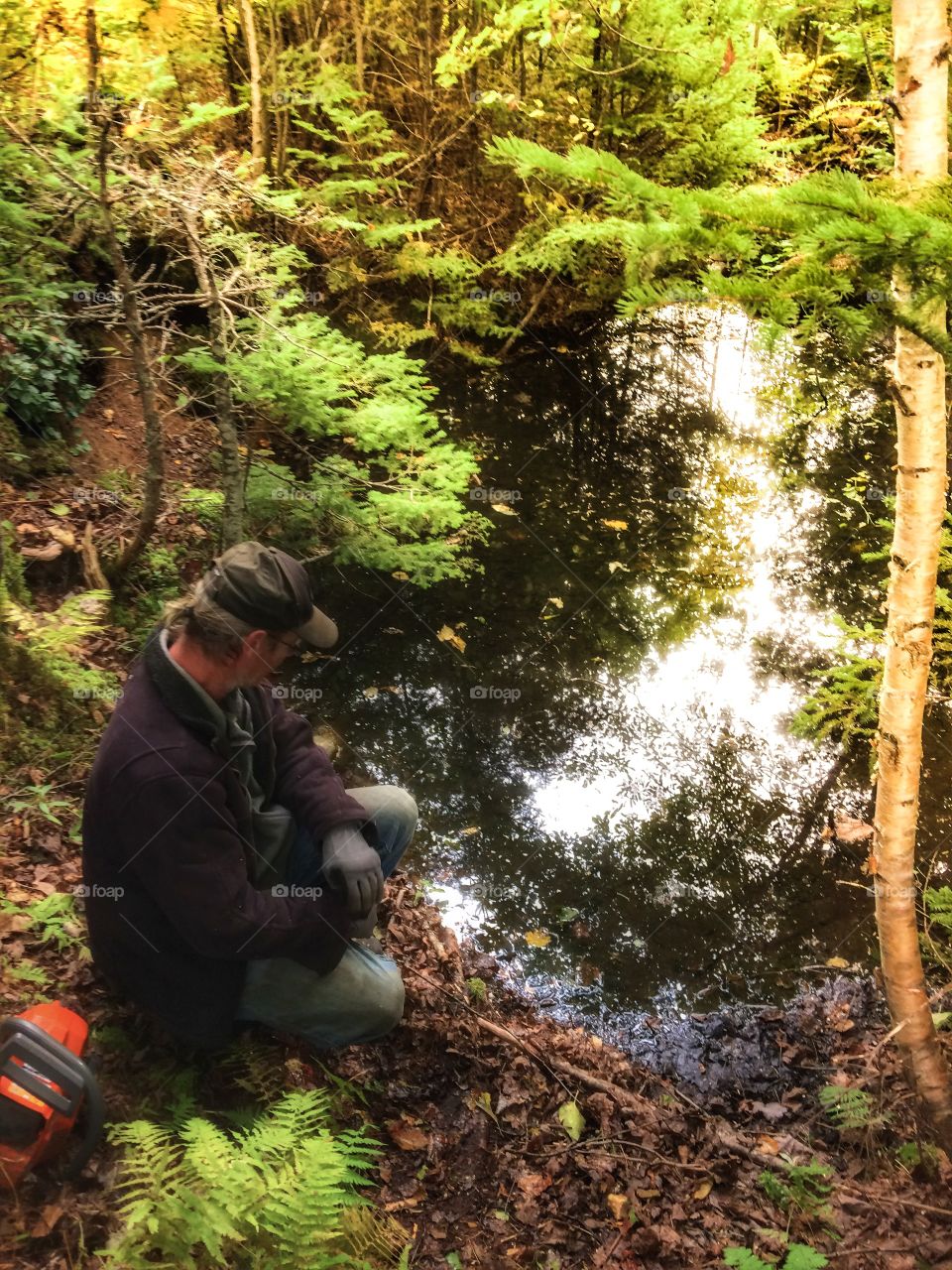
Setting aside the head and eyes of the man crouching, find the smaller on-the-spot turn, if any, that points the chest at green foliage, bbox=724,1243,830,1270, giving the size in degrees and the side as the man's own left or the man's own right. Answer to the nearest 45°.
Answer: approximately 45° to the man's own right

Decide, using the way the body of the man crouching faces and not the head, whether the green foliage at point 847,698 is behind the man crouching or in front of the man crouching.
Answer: in front

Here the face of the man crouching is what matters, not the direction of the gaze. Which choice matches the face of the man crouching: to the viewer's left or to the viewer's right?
to the viewer's right

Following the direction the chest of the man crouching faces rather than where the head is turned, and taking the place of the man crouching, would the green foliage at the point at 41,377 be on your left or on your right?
on your left

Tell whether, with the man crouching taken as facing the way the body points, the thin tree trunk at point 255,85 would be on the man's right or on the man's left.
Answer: on the man's left

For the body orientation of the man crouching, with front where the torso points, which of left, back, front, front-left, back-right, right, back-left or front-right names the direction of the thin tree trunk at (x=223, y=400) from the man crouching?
left

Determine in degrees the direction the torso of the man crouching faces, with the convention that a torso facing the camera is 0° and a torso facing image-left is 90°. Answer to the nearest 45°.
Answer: approximately 270°

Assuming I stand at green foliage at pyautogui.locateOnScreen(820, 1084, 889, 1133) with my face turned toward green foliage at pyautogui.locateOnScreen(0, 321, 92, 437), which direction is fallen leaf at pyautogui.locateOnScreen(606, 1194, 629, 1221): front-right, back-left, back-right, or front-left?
front-left

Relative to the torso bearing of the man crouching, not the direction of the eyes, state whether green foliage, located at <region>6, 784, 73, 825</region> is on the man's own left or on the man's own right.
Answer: on the man's own left

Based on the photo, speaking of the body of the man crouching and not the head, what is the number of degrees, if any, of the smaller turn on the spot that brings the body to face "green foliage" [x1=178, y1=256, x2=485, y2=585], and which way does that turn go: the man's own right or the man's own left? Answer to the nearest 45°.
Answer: approximately 90° to the man's own left

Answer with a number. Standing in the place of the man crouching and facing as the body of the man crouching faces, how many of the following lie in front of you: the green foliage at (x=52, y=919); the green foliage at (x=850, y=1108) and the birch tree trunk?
2

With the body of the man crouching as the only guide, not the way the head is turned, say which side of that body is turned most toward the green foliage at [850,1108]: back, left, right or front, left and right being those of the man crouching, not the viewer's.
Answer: front
